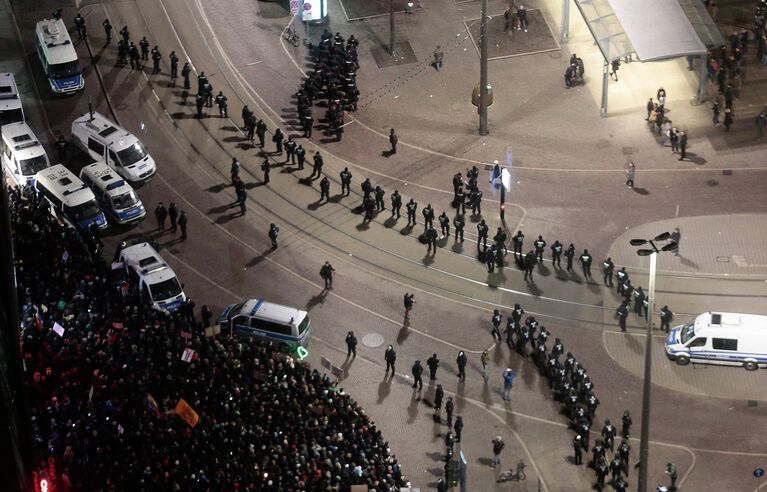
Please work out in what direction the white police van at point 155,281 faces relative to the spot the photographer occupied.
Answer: facing the viewer and to the right of the viewer

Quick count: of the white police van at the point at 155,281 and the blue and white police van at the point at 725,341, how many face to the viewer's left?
1

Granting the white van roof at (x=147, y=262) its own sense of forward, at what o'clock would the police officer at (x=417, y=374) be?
The police officer is roughly at 12 o'clock from the white van roof.

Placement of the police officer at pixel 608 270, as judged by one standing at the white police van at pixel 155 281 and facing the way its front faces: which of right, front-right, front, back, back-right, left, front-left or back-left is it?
front-left

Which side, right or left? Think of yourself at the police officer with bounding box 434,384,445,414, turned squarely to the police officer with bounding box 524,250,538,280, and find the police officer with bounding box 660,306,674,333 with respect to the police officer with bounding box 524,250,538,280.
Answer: right

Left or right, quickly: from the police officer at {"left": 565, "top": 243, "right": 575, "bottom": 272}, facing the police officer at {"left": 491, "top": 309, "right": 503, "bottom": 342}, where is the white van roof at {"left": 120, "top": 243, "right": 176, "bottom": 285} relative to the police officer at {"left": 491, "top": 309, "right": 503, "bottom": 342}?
right

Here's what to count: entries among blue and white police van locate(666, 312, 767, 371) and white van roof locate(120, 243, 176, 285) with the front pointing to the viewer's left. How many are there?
1

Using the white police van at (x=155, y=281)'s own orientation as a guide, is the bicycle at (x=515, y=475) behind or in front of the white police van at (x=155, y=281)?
in front

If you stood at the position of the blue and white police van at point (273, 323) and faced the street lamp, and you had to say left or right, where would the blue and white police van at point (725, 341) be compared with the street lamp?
left

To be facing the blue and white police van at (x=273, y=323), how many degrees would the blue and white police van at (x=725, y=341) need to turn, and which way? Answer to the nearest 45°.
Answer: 0° — it already faces it

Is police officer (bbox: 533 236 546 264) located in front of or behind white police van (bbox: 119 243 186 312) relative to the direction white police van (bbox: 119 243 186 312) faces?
in front

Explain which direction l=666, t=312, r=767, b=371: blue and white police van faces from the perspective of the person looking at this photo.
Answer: facing to the left of the viewer

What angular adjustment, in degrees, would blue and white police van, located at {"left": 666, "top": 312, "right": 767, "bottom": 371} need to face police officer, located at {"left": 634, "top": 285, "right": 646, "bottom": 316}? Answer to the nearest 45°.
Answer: approximately 45° to its right

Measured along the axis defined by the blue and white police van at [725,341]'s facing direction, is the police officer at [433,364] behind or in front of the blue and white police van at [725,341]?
in front

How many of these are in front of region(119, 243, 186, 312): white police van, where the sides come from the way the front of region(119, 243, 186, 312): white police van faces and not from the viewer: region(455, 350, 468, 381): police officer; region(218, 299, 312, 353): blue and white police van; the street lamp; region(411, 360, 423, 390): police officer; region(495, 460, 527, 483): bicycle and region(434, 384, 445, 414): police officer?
6

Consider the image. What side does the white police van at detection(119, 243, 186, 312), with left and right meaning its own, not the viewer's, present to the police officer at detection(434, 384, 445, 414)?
front
